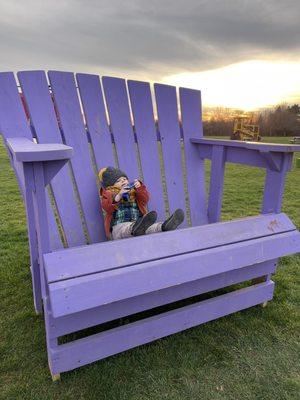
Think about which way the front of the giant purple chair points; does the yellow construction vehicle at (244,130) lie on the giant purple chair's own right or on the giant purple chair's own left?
on the giant purple chair's own left

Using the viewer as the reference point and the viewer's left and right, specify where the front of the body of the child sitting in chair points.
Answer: facing the viewer and to the right of the viewer

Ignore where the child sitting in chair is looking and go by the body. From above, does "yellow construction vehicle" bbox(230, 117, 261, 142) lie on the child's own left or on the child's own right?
on the child's own left
